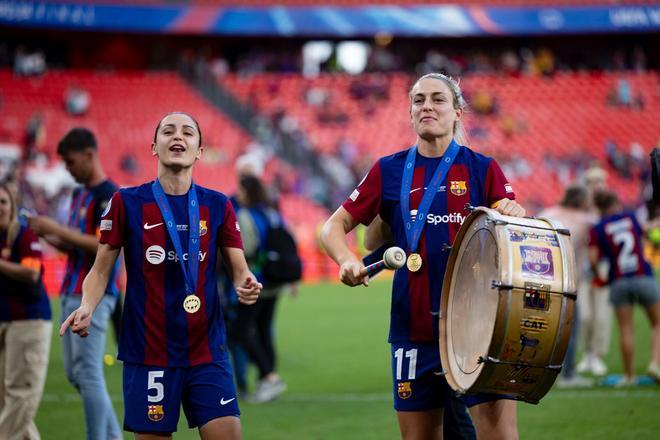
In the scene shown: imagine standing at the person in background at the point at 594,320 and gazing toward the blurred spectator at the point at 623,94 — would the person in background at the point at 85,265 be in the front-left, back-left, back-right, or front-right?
back-left

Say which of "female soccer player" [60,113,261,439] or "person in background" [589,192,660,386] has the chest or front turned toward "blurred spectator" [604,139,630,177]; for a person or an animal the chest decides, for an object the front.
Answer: the person in background

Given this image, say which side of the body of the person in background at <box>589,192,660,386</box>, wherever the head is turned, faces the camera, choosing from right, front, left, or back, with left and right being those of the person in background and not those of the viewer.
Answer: back

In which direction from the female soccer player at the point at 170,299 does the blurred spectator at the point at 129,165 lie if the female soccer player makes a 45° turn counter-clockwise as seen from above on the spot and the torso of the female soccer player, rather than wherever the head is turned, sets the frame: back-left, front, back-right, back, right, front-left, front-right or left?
back-left

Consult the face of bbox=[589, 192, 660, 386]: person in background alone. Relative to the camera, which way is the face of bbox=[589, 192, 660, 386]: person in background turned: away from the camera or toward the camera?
away from the camera

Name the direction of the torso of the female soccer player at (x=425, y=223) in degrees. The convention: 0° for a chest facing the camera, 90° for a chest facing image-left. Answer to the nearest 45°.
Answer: approximately 0°
